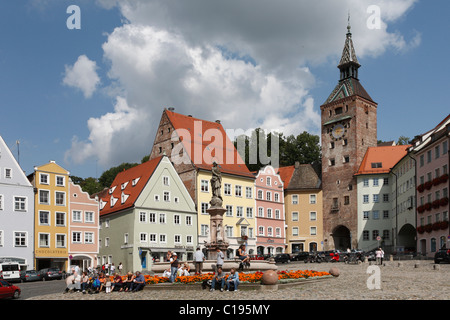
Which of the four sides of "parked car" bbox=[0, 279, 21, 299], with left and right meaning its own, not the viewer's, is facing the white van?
left

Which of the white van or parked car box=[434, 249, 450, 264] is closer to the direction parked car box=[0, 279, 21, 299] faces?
the parked car

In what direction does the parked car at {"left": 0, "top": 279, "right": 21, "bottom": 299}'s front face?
to the viewer's right
